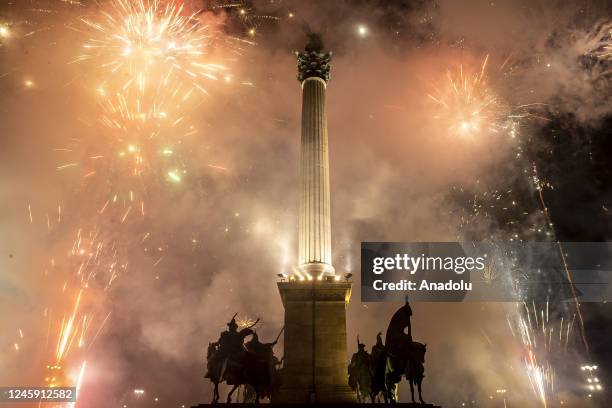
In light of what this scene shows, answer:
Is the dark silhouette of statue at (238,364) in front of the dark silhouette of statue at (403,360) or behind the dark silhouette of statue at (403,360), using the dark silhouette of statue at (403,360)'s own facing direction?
behind

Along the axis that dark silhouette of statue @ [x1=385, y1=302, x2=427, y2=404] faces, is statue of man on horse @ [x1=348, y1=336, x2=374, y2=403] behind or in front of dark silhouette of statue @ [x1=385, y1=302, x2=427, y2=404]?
behind

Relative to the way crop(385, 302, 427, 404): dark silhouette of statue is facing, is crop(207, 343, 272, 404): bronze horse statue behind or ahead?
behind
